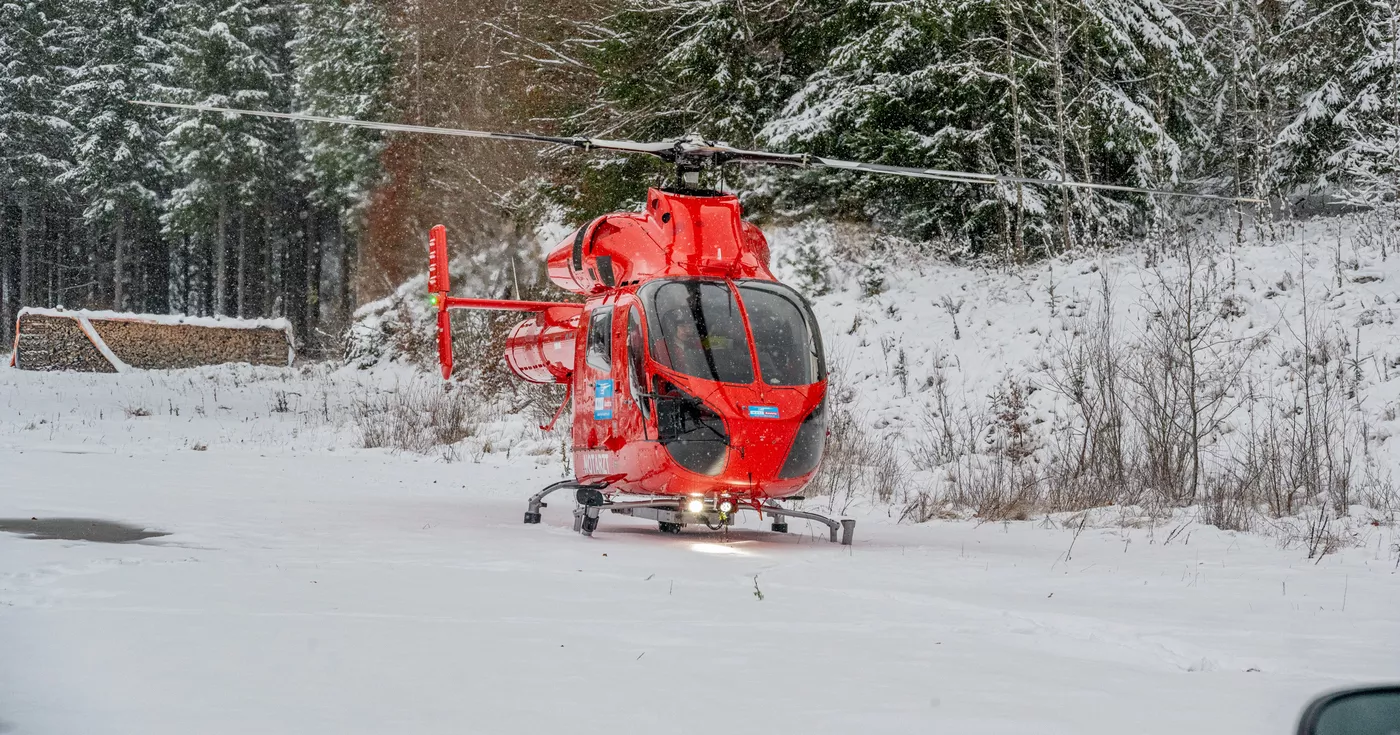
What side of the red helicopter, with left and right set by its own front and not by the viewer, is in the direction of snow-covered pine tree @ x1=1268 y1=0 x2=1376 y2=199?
left

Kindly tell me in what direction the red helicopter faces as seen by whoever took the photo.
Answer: facing the viewer and to the right of the viewer

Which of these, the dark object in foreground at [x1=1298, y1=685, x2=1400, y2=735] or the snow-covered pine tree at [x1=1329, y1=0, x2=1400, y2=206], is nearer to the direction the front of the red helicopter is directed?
the dark object in foreground

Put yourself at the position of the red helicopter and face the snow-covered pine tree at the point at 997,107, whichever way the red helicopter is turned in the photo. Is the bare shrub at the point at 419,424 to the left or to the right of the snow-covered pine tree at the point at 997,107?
left

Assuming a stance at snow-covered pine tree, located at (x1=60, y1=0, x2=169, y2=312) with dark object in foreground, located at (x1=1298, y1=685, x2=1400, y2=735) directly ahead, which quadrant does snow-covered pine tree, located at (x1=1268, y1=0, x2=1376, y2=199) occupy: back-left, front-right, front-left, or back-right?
front-left

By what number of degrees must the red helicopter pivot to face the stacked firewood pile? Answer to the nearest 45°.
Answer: approximately 180°

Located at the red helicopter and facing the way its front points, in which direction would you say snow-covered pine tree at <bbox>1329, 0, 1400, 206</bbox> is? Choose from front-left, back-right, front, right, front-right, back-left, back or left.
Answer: left

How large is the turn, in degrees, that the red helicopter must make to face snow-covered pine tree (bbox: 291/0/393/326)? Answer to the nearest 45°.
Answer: approximately 135° to its left

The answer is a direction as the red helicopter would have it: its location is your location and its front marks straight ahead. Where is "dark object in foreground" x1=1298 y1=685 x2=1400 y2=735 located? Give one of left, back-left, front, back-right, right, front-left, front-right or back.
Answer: front-right

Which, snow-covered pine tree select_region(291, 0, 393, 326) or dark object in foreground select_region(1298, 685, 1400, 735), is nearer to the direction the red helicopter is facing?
the dark object in foreground

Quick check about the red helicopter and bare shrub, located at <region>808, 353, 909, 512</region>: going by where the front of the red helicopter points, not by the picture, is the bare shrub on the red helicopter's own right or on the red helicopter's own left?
on the red helicopter's own left
